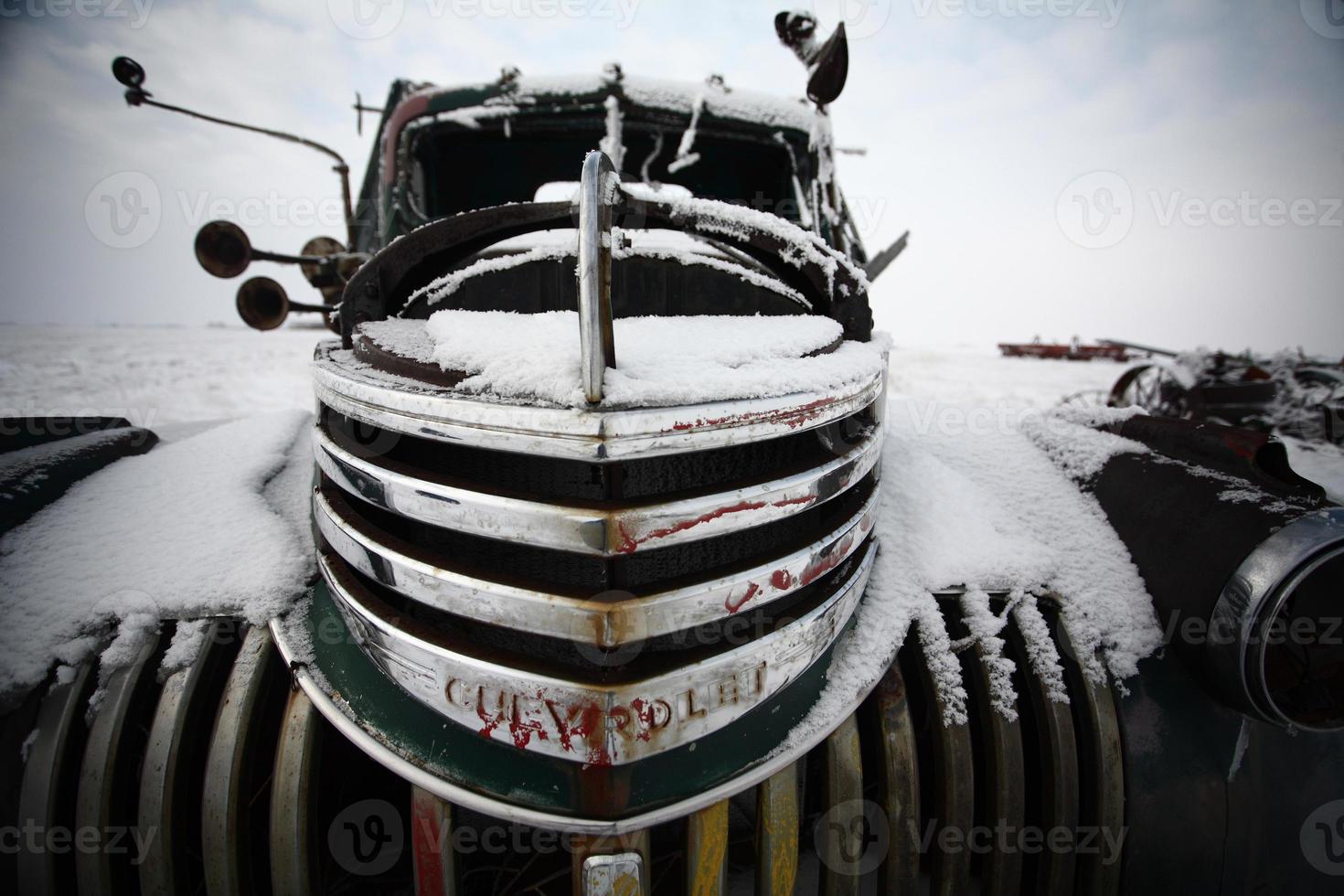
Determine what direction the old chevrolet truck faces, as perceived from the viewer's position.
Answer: facing the viewer
